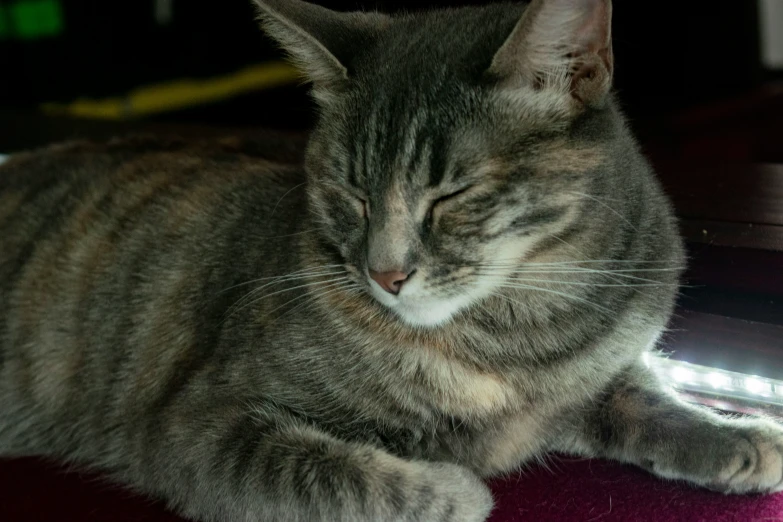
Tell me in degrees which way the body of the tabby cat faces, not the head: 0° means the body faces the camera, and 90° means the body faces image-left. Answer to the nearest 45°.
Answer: approximately 315°

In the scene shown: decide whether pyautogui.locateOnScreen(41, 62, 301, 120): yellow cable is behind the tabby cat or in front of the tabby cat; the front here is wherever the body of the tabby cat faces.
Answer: behind
